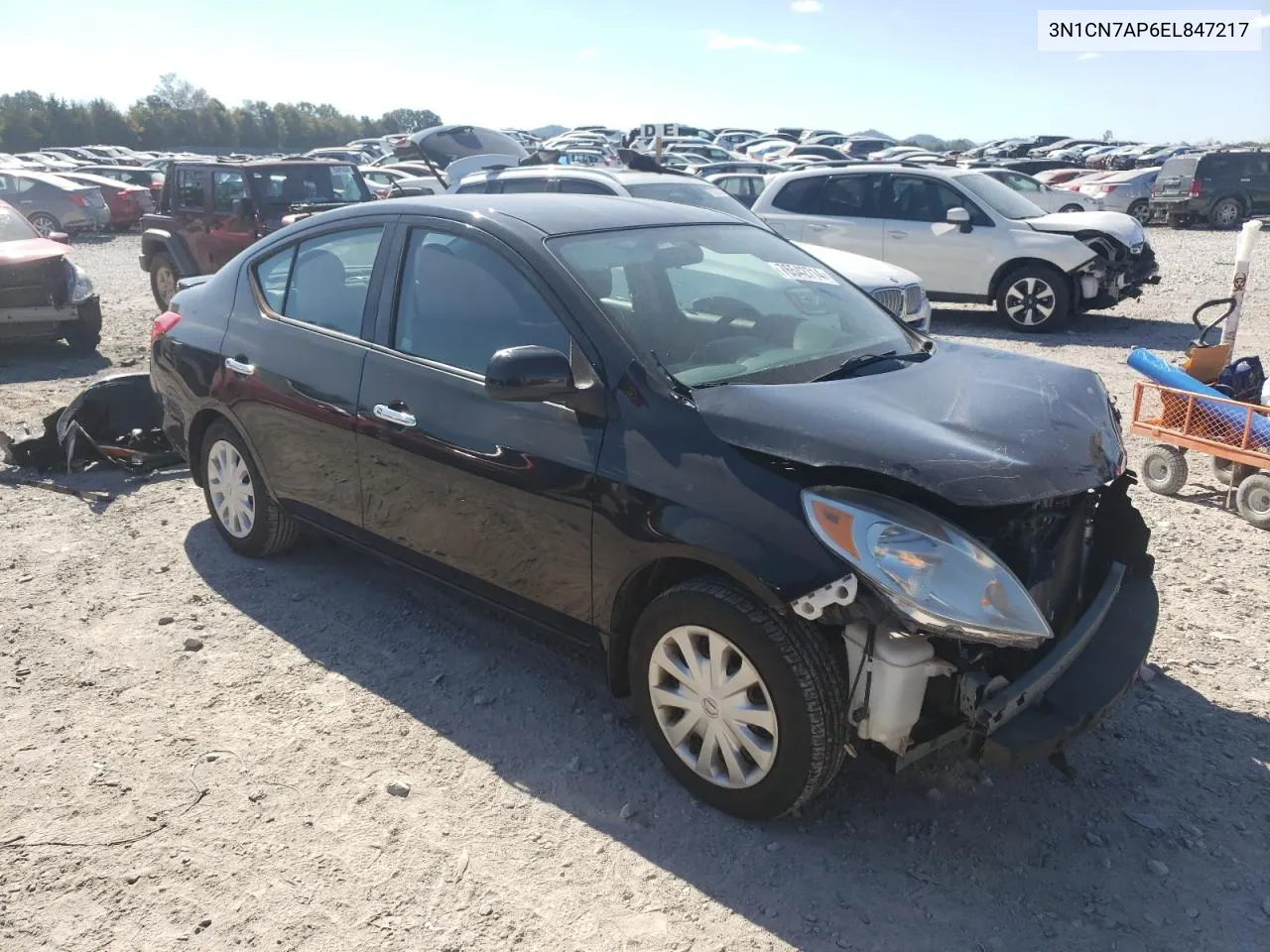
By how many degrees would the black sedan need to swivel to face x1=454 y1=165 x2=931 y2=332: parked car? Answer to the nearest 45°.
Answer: approximately 135° to its left

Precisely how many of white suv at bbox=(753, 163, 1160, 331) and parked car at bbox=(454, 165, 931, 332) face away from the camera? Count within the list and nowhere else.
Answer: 0

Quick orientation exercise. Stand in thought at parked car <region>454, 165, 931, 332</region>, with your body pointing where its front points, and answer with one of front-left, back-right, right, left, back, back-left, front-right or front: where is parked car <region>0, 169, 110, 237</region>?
back

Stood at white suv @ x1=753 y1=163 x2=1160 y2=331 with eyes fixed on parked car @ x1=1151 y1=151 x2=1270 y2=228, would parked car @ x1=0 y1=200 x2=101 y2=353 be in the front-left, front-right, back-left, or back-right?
back-left

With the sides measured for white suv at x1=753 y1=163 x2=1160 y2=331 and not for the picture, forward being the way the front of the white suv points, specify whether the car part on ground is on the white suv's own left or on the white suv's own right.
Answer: on the white suv's own right

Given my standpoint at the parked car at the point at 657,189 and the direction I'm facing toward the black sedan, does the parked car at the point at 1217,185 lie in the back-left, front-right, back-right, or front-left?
back-left

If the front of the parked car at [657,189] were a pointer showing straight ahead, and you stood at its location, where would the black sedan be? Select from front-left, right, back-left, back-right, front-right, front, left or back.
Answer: front-right

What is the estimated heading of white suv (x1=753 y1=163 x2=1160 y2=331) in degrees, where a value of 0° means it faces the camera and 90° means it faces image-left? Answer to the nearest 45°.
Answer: approximately 315°

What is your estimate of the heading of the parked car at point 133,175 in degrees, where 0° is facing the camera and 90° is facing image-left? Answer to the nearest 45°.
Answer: approximately 135°

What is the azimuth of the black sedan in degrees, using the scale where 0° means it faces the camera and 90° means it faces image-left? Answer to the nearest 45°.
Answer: approximately 315°

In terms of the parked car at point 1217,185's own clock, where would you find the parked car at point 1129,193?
the parked car at point 1129,193 is roughly at 8 o'clock from the parked car at point 1217,185.

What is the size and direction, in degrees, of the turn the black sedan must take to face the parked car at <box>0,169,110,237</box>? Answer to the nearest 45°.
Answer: approximately 180°

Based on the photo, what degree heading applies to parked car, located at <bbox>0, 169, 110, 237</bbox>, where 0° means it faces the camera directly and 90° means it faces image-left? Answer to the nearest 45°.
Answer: approximately 135°

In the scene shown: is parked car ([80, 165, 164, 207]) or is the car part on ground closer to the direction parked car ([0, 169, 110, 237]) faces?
the parked car
